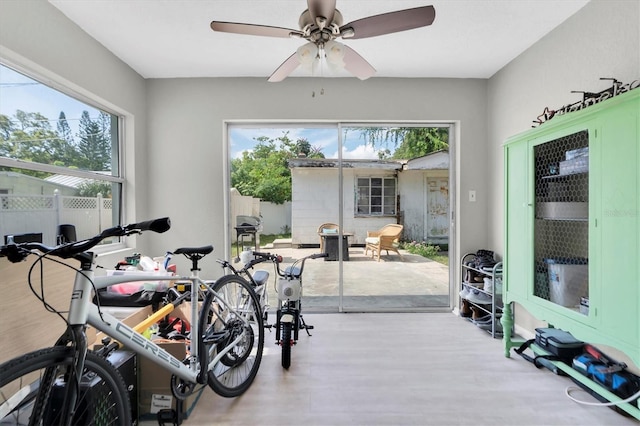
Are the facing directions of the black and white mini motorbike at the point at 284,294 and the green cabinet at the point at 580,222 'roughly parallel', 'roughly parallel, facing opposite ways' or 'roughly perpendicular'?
roughly perpendicular

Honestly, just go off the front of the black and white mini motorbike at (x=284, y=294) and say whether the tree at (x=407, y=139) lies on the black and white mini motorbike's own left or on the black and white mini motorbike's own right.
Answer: on the black and white mini motorbike's own left

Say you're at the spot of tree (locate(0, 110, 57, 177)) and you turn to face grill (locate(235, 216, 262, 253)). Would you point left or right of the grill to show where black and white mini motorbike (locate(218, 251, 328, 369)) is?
right

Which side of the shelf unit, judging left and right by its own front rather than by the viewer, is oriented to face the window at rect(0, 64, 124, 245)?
front

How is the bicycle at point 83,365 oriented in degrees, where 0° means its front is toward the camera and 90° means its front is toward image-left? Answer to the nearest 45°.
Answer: approximately 45°

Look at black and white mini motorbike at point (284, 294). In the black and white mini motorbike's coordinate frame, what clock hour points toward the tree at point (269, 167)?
The tree is roughly at 6 o'clock from the black and white mini motorbike.

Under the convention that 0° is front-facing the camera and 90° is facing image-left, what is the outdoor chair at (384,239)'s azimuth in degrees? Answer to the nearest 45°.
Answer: approximately 45°

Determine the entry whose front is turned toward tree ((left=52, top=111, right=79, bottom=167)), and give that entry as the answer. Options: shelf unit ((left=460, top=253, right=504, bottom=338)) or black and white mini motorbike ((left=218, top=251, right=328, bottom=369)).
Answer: the shelf unit

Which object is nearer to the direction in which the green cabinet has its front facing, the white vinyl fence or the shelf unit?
the white vinyl fence

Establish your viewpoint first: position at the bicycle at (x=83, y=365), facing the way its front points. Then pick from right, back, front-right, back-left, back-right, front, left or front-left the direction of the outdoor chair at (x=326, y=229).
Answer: back

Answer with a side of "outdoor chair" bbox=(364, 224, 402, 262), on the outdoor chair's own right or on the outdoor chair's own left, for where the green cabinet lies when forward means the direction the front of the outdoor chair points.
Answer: on the outdoor chair's own left

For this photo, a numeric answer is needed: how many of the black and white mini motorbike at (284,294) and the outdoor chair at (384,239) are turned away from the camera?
0

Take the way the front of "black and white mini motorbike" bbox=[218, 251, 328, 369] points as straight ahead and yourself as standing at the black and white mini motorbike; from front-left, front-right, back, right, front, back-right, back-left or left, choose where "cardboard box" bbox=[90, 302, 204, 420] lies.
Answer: front-right

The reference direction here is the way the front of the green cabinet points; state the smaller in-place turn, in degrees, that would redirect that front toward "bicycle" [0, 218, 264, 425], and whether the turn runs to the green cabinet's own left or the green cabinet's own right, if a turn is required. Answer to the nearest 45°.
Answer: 0° — it already faces it

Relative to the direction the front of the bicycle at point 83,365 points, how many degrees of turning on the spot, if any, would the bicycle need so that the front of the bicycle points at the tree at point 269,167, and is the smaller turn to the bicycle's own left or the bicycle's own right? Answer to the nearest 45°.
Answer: approximately 180°

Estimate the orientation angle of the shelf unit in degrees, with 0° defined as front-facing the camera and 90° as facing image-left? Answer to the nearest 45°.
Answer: approximately 45°
